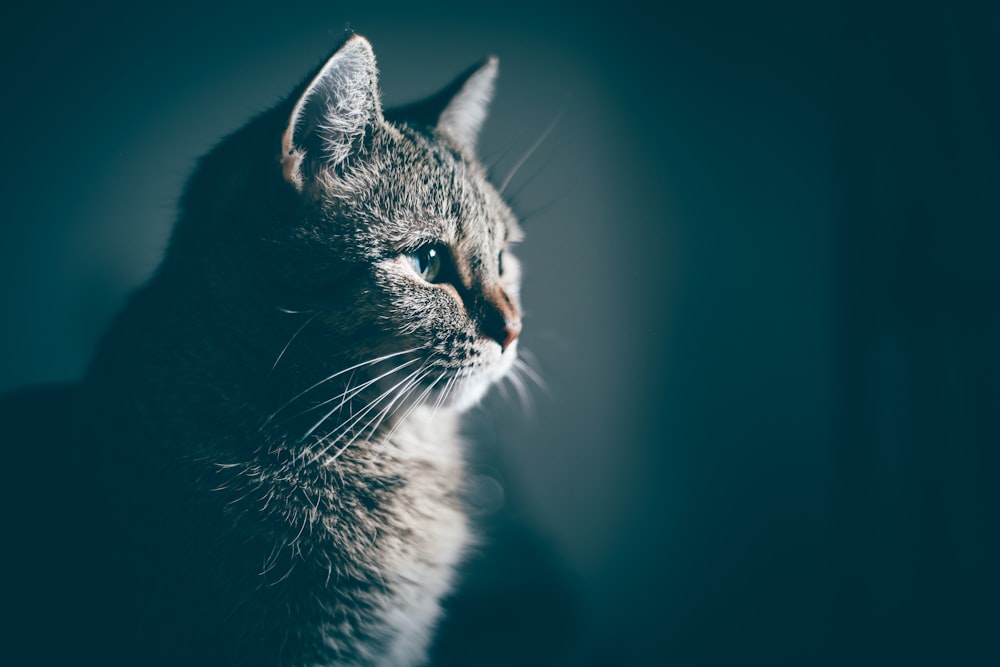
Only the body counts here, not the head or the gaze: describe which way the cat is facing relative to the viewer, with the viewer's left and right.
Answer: facing to the right of the viewer
